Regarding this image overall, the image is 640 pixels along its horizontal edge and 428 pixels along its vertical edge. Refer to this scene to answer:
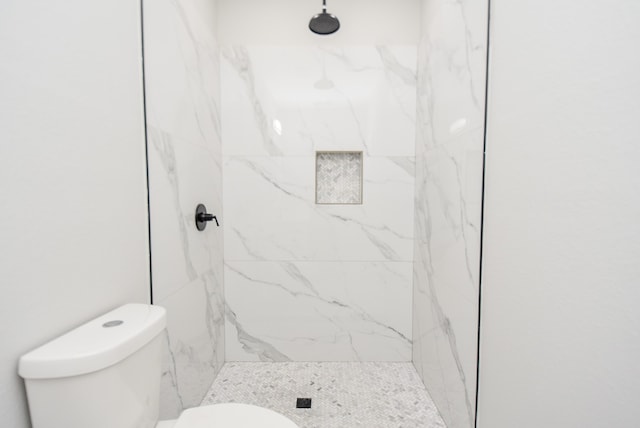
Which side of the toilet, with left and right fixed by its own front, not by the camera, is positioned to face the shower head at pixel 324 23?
left

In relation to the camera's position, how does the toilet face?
facing the viewer and to the right of the viewer

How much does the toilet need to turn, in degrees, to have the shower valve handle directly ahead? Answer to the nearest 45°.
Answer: approximately 135° to its left
